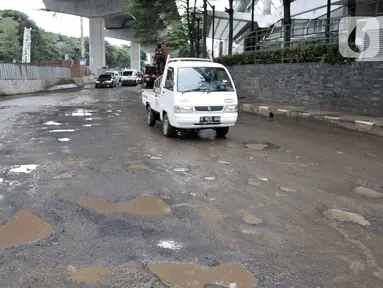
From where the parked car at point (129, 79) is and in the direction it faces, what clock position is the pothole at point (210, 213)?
The pothole is roughly at 12 o'clock from the parked car.

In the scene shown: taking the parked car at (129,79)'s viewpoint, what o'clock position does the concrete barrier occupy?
The concrete barrier is roughly at 1 o'clock from the parked car.

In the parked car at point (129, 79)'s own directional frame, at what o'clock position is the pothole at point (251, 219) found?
The pothole is roughly at 12 o'clock from the parked car.

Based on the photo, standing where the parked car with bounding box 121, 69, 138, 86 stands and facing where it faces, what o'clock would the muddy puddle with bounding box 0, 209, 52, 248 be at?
The muddy puddle is roughly at 12 o'clock from the parked car.

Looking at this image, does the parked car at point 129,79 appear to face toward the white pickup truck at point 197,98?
yes

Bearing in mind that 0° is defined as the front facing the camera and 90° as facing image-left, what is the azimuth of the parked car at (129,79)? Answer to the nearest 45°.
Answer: approximately 0°

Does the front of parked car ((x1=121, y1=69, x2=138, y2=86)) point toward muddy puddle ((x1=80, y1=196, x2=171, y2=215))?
yes

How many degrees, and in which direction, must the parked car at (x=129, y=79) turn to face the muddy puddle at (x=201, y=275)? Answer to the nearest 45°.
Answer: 0° — it already faces it

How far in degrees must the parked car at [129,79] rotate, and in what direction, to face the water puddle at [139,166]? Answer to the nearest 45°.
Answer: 0° — it already faces it

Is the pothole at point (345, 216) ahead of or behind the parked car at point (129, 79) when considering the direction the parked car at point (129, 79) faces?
ahead

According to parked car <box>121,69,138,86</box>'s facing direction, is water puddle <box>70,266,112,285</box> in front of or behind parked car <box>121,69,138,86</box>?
in front
